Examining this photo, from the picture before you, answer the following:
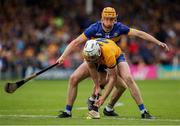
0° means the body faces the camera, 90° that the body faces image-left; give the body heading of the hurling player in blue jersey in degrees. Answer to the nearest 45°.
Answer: approximately 0°

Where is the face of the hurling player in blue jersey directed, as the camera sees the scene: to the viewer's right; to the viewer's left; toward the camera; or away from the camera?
toward the camera
